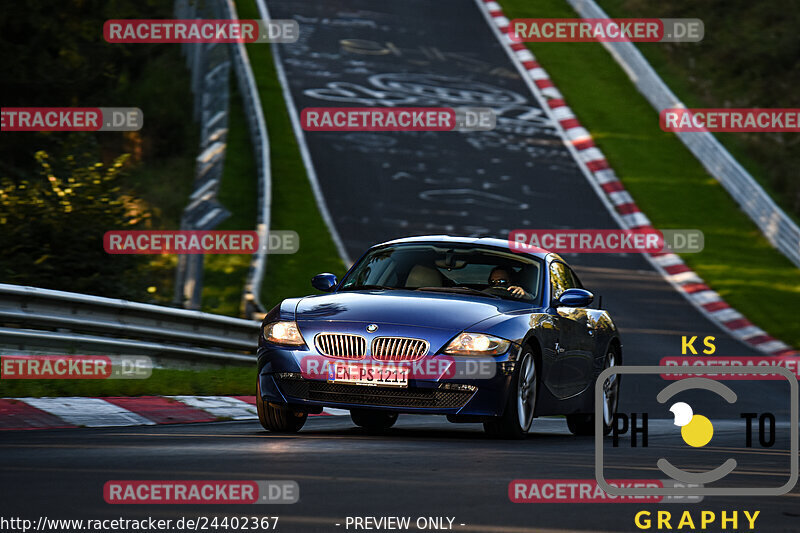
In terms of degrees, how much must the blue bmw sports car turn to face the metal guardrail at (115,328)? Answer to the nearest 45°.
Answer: approximately 90° to its right

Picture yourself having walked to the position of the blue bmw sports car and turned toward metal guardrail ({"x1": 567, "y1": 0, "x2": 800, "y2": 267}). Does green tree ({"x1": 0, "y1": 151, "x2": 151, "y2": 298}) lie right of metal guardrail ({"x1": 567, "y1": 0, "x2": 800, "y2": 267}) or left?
left

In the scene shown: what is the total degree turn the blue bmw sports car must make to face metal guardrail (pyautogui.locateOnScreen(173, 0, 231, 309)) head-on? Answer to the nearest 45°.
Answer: approximately 135° to its right

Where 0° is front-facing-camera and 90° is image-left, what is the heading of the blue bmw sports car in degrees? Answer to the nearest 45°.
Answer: approximately 45°

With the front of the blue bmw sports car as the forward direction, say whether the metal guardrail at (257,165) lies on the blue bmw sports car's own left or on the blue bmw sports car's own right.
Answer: on the blue bmw sports car's own right

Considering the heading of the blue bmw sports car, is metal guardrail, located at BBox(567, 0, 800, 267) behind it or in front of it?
behind
